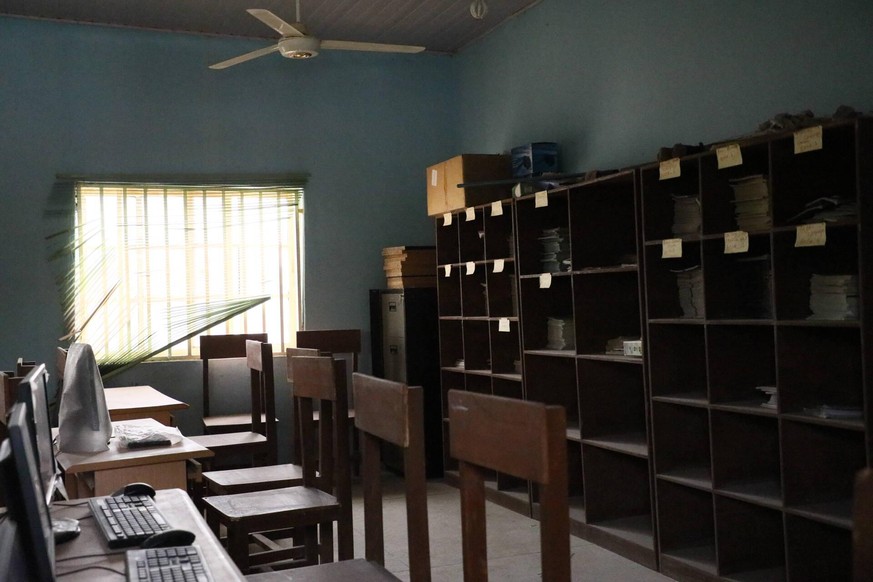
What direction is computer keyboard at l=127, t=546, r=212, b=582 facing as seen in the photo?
to the viewer's right

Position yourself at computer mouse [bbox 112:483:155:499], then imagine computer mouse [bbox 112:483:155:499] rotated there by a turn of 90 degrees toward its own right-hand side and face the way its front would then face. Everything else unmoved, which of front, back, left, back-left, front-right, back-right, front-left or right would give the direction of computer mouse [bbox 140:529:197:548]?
back

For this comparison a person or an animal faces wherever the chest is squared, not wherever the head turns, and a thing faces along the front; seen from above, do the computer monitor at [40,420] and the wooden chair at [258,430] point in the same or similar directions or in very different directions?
very different directions

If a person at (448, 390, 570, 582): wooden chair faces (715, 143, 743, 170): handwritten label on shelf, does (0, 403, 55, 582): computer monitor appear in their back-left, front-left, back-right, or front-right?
back-left

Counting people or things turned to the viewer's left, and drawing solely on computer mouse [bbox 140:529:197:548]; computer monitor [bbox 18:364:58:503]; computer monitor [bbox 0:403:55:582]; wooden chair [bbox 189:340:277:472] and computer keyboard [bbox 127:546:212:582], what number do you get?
2

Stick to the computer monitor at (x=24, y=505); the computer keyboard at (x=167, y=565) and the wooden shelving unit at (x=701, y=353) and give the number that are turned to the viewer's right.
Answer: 2

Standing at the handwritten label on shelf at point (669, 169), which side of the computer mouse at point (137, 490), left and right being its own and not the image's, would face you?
back

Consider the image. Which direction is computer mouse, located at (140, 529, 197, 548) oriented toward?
to the viewer's left

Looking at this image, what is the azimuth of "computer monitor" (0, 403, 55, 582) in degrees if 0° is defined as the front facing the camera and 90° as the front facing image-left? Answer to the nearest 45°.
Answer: approximately 270°

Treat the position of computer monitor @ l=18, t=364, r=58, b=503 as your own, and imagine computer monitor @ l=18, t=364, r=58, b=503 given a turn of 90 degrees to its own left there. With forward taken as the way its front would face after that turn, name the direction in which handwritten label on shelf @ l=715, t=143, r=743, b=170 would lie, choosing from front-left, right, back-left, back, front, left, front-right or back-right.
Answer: right

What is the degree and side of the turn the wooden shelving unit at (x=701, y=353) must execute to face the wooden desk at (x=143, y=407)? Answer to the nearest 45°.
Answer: approximately 45° to its right

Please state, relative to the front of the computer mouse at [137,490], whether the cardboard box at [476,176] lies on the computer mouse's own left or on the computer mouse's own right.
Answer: on the computer mouse's own right

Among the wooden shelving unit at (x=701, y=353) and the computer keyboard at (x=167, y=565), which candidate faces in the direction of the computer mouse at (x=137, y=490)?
the wooden shelving unit

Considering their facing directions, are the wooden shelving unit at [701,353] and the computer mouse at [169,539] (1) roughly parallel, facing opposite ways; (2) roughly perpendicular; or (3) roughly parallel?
roughly parallel

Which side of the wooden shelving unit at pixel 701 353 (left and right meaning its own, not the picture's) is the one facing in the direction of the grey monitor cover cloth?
front
